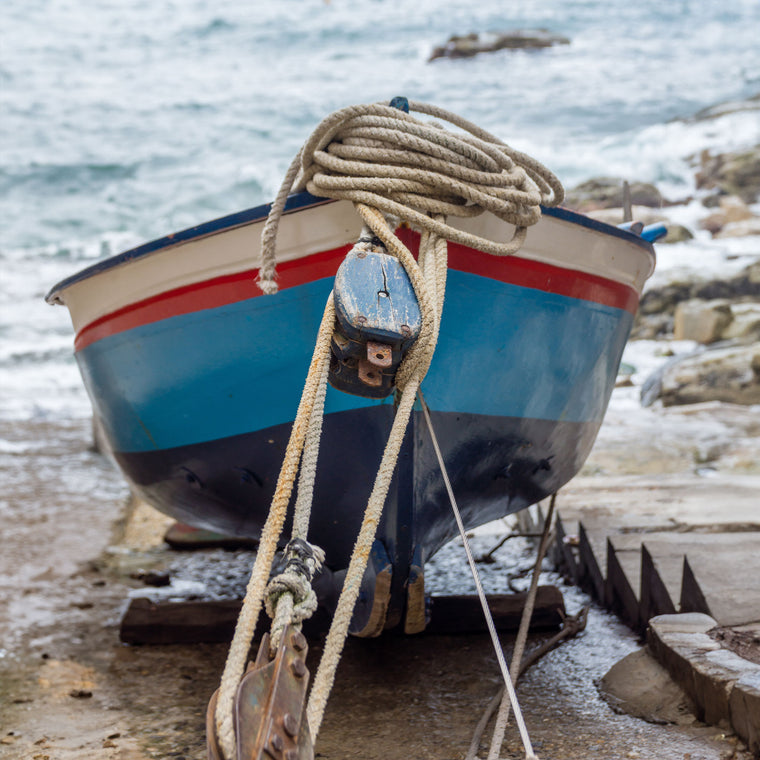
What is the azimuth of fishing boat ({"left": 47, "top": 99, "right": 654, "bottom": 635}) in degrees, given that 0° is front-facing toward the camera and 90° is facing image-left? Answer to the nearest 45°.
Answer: approximately 0°

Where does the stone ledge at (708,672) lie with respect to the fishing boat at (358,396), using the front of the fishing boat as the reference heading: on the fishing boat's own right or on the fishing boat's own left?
on the fishing boat's own left

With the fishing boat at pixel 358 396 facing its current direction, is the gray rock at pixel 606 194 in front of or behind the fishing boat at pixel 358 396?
behind

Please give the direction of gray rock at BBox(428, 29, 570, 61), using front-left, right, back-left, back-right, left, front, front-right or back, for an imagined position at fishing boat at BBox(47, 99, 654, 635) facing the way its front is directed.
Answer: back

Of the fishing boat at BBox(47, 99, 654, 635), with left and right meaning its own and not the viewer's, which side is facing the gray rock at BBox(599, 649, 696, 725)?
front

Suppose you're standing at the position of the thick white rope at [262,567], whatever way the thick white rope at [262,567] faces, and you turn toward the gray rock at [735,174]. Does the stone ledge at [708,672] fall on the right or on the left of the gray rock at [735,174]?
right
